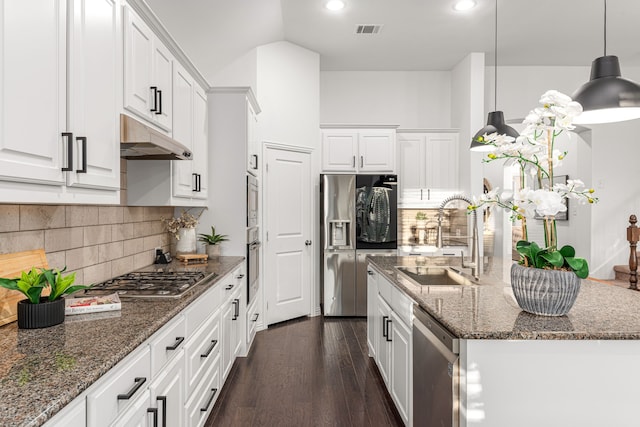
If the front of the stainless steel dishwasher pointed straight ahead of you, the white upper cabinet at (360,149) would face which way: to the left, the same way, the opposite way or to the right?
to the left

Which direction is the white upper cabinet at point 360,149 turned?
toward the camera

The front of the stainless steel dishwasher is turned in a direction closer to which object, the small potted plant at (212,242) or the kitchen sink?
the small potted plant

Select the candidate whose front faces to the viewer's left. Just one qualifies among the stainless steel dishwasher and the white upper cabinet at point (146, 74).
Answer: the stainless steel dishwasher

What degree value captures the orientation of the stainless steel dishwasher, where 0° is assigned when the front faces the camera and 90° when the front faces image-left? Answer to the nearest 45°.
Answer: approximately 90°

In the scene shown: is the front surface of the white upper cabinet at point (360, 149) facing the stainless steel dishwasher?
yes

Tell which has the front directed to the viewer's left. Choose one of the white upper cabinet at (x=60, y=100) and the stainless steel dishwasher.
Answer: the stainless steel dishwasher

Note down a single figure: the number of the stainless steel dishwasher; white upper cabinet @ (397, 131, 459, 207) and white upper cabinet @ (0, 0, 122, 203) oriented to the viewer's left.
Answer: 1

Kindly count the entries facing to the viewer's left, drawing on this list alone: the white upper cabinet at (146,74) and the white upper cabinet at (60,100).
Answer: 0

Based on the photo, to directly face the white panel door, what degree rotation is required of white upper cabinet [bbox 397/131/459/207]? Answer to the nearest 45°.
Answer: approximately 45° to its right

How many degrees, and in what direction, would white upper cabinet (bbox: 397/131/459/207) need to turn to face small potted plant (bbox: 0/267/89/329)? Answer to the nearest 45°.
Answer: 0° — it already faces it

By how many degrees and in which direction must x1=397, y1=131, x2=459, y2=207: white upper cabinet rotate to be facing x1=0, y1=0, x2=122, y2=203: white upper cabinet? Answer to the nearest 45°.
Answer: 0° — it already faces it

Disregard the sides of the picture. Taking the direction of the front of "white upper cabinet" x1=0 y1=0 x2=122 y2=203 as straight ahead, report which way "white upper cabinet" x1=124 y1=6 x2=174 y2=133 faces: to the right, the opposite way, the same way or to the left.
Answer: the same way

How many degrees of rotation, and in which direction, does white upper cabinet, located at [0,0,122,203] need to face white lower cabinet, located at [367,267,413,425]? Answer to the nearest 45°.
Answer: approximately 45° to its left

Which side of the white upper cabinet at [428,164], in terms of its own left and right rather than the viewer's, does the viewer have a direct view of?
front

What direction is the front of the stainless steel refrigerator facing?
toward the camera

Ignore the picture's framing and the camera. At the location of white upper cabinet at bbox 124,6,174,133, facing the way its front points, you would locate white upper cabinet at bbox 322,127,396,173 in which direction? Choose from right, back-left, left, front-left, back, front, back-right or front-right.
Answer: left
